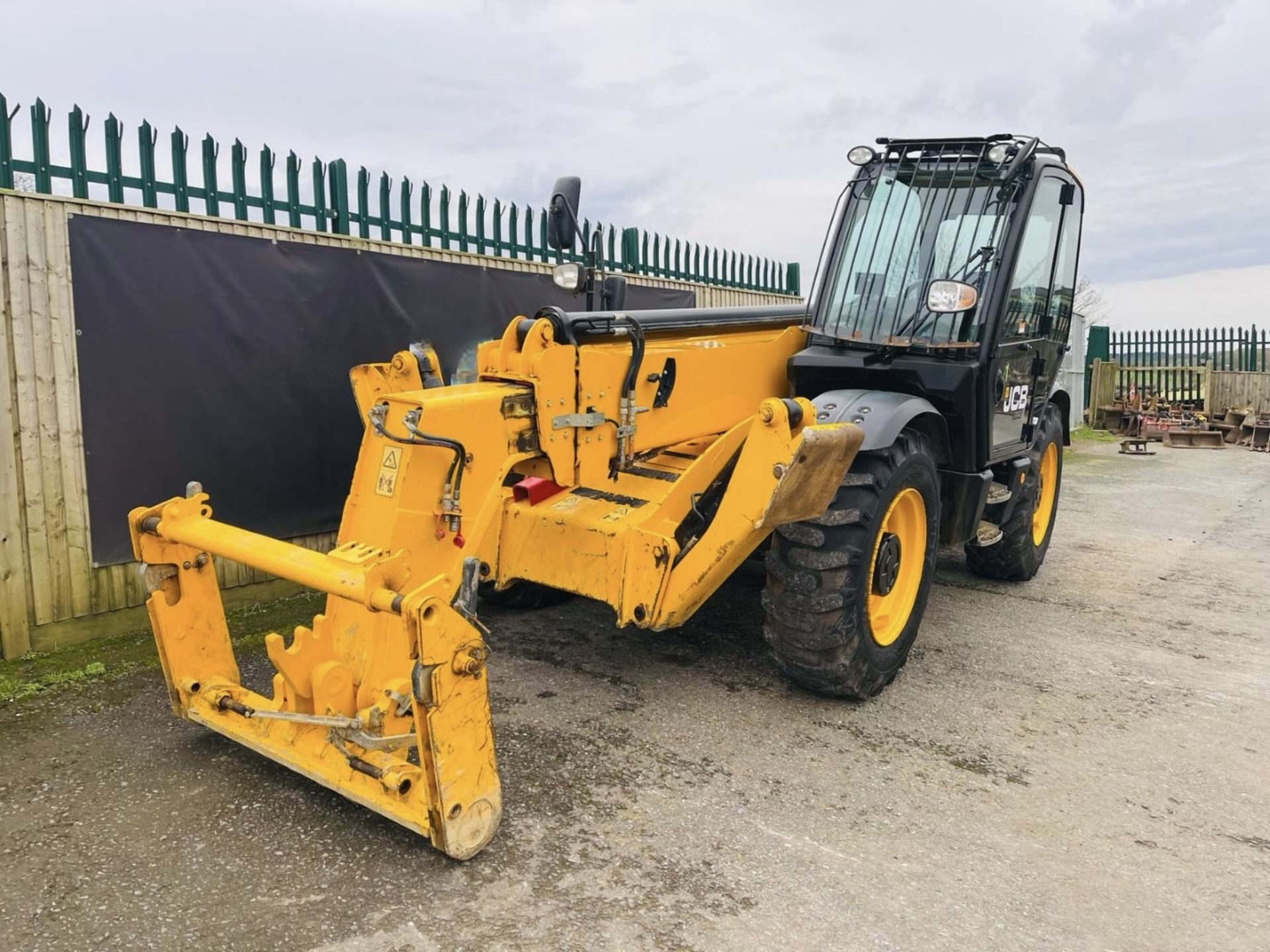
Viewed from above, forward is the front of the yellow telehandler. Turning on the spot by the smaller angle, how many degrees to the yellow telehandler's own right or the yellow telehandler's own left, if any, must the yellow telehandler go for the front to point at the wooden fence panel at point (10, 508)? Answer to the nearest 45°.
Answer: approximately 45° to the yellow telehandler's own right

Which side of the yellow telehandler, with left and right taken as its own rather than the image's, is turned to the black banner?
right

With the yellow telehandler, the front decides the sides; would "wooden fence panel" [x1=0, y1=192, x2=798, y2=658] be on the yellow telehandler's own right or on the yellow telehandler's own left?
on the yellow telehandler's own right

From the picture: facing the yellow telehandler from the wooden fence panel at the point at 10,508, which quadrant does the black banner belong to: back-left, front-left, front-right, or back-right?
front-left

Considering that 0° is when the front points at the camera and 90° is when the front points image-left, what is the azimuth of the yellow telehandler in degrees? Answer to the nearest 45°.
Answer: approximately 45°

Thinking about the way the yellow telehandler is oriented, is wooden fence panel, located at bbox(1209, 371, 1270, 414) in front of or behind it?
behind

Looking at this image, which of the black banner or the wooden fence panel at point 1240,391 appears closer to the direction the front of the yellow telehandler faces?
the black banner
